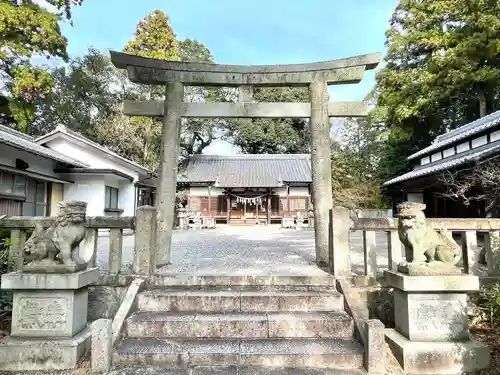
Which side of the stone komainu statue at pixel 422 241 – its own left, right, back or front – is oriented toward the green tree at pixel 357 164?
right

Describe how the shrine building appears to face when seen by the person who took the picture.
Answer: facing the viewer

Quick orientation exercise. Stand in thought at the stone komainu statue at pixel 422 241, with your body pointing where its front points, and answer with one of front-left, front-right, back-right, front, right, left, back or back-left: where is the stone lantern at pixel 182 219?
front-right

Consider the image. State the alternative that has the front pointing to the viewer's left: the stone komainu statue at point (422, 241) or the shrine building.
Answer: the stone komainu statue

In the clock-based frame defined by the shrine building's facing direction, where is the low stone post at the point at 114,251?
The low stone post is roughly at 12 o'clock from the shrine building.

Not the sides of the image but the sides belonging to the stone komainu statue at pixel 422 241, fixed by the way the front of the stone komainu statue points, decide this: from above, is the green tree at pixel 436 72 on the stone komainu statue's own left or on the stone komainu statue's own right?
on the stone komainu statue's own right

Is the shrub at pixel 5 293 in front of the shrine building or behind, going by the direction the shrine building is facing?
in front

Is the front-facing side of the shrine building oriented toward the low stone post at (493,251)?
yes

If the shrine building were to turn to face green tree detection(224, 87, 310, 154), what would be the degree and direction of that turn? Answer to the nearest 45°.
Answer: approximately 180°

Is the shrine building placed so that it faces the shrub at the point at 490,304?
yes

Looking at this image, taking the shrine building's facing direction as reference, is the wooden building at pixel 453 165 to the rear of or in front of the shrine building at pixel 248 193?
in front

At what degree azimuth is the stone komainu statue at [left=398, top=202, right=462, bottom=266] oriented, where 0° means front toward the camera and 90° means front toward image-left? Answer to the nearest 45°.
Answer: approximately 90°

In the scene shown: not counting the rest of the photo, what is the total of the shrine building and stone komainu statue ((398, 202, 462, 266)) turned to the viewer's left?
1

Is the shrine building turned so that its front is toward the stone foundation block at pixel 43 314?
yes
